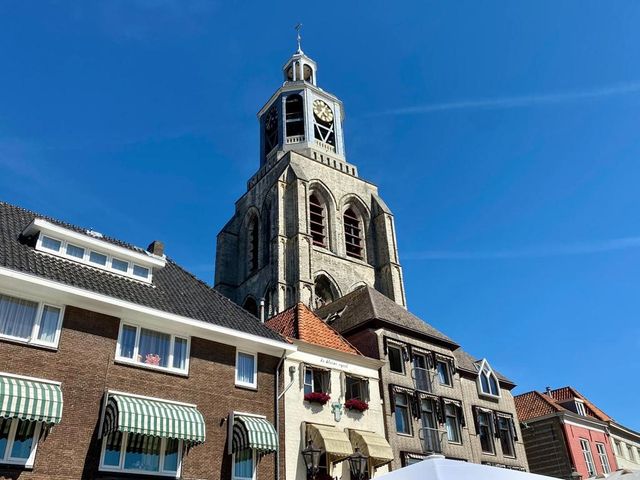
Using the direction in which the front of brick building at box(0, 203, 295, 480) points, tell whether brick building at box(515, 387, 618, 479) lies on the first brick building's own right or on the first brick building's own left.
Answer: on the first brick building's own left

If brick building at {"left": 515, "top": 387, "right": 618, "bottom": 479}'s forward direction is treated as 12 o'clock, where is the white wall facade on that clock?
The white wall facade is roughly at 2 o'clock from the brick building.

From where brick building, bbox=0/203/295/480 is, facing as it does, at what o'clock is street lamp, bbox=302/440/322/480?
The street lamp is roughly at 10 o'clock from the brick building.

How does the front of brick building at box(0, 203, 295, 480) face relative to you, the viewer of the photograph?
facing the viewer and to the right of the viewer

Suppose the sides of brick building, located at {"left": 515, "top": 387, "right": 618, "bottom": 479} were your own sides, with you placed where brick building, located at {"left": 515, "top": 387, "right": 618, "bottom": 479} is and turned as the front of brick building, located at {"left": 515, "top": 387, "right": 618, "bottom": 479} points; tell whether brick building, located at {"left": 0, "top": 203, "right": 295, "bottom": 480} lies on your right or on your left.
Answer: on your right

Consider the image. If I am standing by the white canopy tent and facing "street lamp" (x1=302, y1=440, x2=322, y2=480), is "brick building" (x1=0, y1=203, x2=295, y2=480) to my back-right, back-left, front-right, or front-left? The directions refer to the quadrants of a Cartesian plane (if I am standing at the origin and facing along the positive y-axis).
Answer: front-left

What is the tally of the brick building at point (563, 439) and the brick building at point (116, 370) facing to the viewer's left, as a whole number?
0

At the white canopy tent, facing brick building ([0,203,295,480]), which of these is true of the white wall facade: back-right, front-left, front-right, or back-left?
front-right

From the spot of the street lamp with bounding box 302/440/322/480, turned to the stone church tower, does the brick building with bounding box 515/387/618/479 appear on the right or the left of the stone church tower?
right

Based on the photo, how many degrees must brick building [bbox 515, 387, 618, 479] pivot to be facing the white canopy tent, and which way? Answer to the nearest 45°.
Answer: approximately 45° to its right

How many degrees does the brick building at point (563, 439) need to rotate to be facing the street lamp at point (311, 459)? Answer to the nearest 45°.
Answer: approximately 45° to its right

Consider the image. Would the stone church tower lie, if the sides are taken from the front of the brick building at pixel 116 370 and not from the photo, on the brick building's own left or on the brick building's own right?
on the brick building's own left

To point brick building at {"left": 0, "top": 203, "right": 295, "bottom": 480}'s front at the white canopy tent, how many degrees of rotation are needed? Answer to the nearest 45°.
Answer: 0° — it already faces it

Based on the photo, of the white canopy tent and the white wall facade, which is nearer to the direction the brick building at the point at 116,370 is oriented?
the white canopy tent

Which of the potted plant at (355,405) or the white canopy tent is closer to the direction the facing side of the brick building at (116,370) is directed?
the white canopy tent
